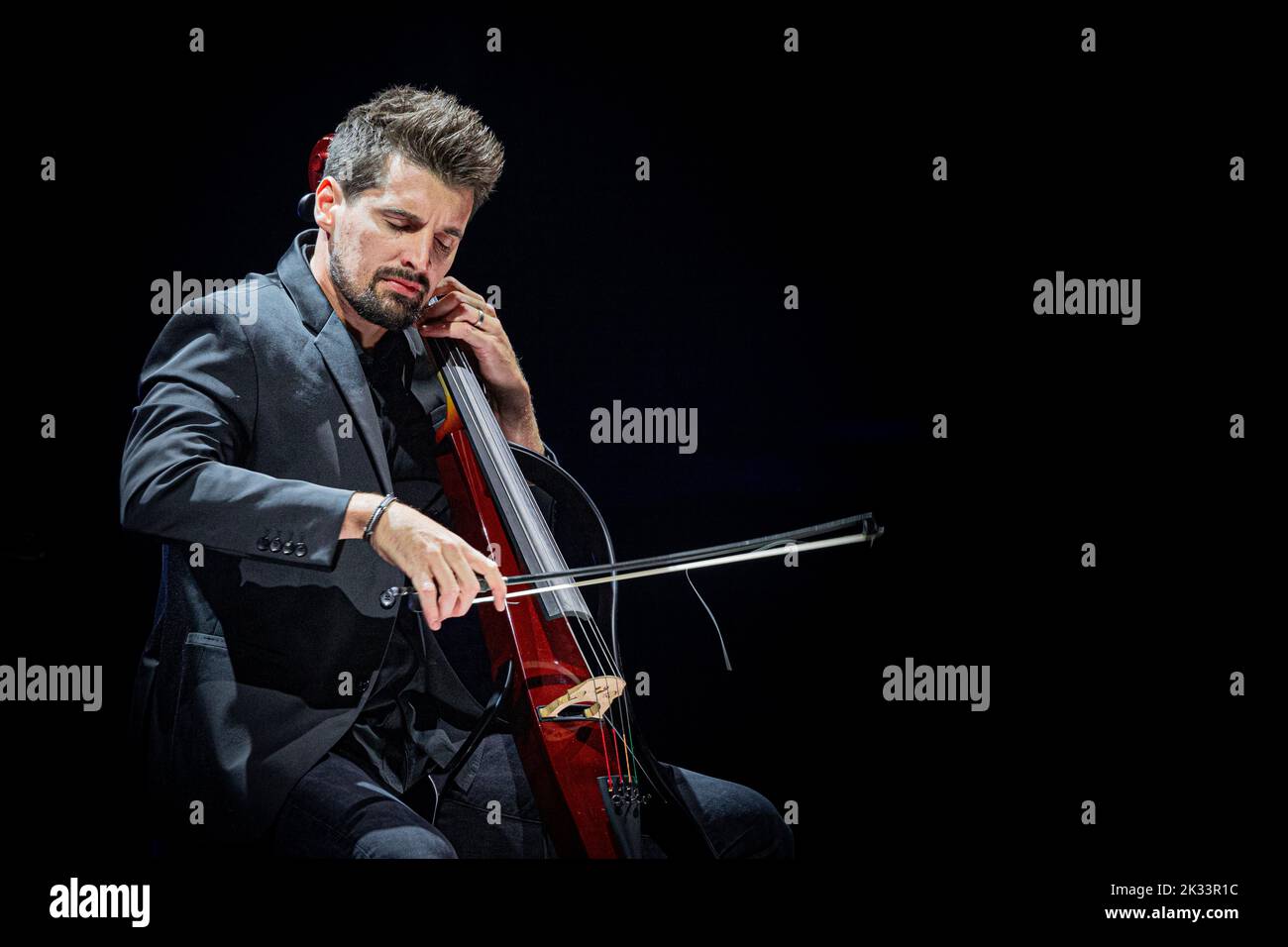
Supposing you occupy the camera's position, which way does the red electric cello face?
facing the viewer and to the right of the viewer
